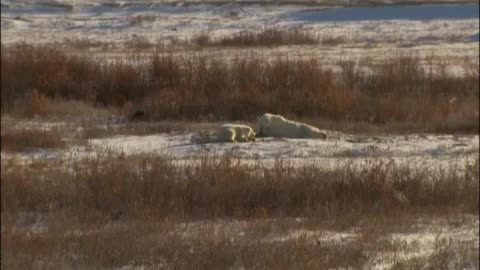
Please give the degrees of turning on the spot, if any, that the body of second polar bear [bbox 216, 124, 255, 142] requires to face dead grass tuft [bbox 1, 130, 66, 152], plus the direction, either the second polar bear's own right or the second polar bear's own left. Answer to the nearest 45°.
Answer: approximately 135° to the second polar bear's own left

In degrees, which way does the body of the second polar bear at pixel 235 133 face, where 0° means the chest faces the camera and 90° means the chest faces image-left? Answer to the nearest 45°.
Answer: approximately 270°
